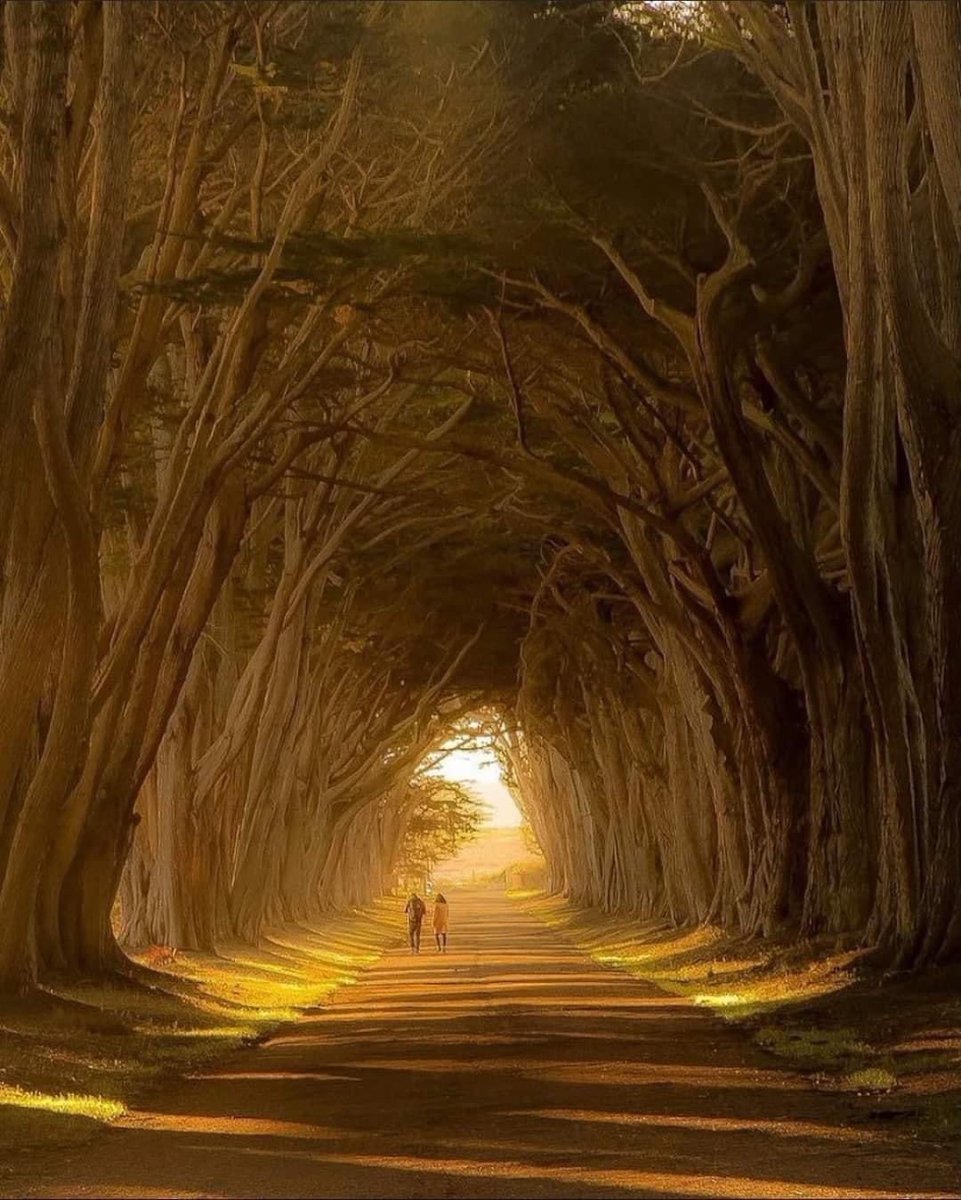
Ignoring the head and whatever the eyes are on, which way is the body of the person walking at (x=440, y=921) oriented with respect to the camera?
away from the camera
